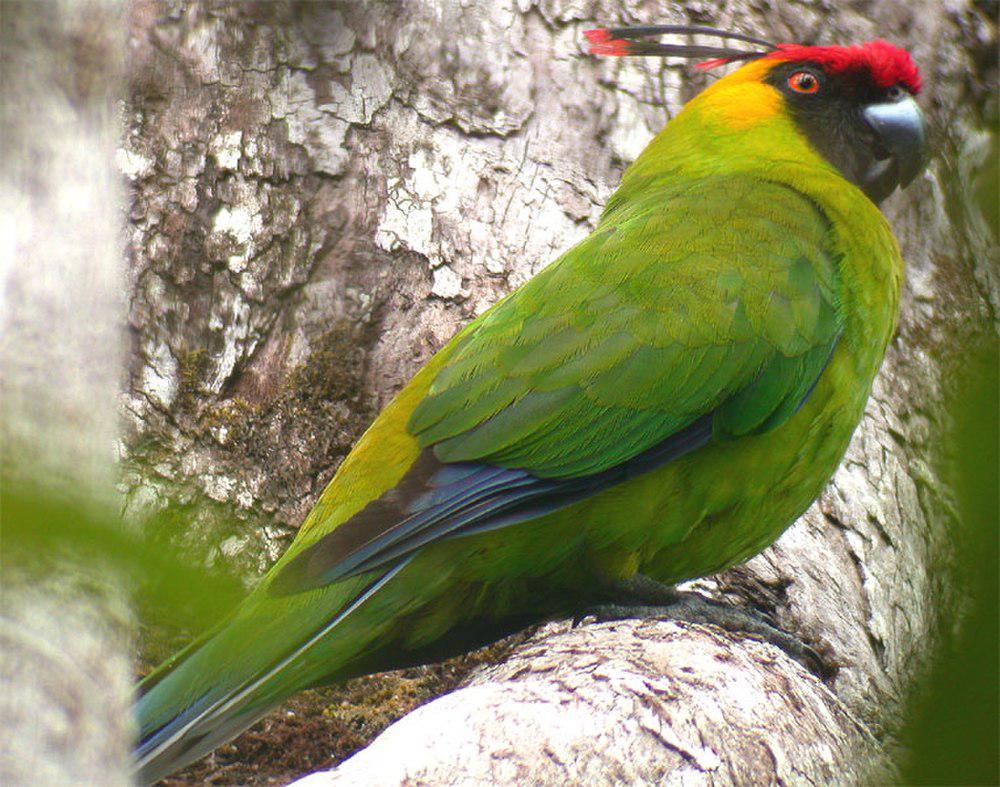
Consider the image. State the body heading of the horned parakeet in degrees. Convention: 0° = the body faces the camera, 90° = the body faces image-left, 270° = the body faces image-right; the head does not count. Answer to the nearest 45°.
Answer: approximately 270°
